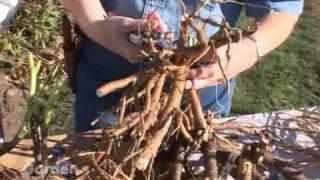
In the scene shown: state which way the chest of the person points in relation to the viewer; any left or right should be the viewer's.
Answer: facing the viewer
